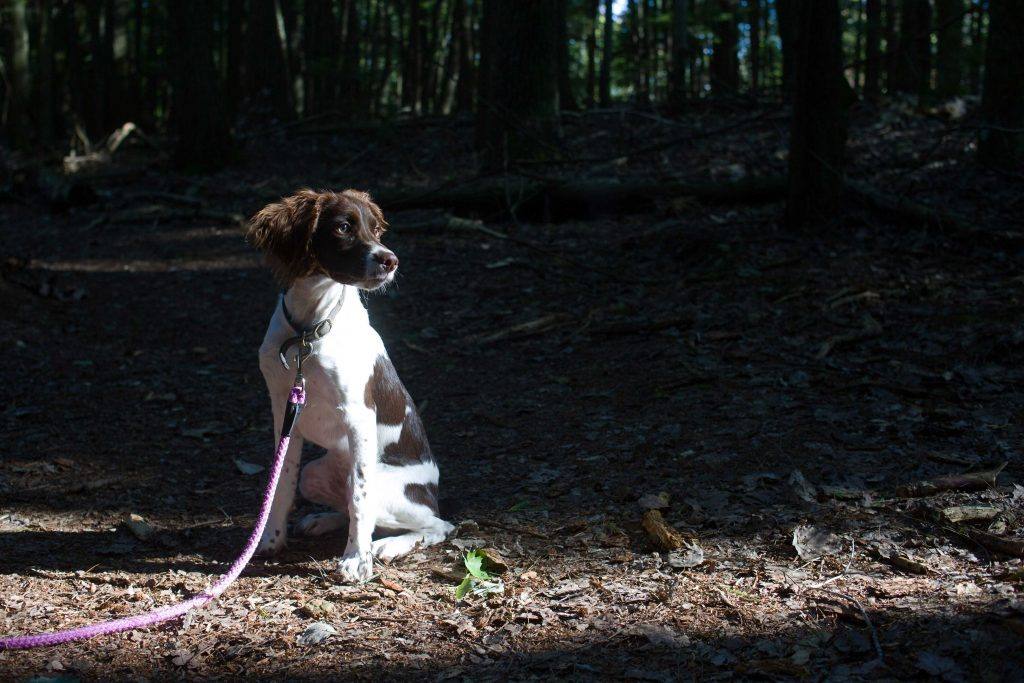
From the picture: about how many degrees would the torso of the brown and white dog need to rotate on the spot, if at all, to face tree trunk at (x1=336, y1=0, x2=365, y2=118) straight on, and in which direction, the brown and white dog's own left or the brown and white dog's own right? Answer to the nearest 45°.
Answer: approximately 135° to the brown and white dog's own right

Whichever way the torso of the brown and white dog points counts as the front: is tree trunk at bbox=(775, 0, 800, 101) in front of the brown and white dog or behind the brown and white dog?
behind

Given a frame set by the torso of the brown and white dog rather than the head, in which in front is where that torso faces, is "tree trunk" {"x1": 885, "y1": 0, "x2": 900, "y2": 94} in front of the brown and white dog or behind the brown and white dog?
behind

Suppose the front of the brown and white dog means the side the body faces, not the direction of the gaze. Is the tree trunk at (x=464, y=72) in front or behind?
behind

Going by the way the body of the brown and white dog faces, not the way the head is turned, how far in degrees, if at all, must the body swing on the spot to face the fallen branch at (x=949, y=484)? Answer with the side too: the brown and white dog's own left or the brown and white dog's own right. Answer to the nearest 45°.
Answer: approximately 135° to the brown and white dog's own left

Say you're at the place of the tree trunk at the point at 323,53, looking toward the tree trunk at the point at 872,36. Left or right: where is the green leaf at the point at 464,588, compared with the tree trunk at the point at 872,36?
right

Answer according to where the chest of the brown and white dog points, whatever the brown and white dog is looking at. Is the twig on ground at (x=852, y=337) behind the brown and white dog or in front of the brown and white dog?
behind

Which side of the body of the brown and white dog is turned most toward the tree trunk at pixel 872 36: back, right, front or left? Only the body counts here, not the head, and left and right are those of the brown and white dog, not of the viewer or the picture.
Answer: back

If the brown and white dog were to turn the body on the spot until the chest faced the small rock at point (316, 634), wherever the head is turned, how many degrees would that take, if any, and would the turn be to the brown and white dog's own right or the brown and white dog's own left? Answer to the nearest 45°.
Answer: approximately 45° to the brown and white dog's own left

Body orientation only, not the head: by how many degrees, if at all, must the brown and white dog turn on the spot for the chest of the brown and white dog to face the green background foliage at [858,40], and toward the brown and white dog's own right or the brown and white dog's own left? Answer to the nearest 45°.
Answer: approximately 180°

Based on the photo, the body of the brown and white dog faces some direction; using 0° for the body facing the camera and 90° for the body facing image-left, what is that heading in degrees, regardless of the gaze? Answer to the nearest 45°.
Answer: approximately 45°

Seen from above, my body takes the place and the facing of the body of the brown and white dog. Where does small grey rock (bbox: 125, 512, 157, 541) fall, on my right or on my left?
on my right

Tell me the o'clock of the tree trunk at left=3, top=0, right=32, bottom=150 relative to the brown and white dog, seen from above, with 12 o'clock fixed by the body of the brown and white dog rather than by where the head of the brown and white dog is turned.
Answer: The tree trunk is roughly at 4 o'clock from the brown and white dog.

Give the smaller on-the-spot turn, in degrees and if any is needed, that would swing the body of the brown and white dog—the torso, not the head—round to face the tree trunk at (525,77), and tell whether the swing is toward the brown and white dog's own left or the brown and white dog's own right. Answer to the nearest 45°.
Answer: approximately 135° to the brown and white dog's own right

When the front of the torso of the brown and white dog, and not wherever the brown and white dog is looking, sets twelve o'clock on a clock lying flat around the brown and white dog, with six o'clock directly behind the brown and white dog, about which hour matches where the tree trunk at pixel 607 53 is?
The tree trunk is roughly at 5 o'clock from the brown and white dog.
